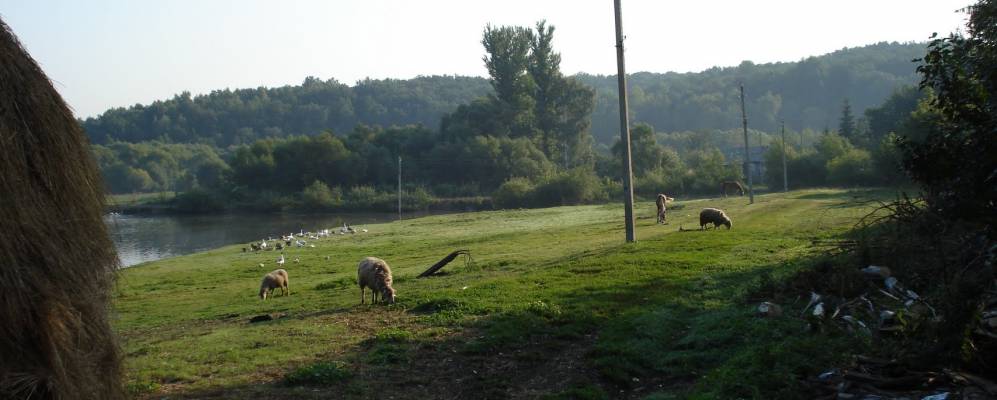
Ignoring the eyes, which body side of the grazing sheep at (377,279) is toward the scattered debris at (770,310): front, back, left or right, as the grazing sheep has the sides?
front

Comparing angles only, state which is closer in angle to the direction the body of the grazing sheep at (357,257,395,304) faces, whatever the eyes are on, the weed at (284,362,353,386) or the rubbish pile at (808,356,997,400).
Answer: the rubbish pile

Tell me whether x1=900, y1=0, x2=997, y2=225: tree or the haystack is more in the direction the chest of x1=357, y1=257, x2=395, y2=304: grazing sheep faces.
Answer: the tree

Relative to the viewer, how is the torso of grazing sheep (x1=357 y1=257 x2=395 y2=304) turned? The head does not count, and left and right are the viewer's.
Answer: facing the viewer and to the right of the viewer

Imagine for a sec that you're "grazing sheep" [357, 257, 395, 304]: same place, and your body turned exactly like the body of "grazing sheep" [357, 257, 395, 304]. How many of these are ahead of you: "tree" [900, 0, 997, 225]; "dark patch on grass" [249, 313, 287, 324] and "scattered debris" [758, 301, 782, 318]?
2

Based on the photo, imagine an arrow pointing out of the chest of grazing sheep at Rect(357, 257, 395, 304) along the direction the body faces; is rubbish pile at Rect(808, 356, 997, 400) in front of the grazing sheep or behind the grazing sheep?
in front

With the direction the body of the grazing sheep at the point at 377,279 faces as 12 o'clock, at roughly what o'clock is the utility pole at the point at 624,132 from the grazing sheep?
The utility pole is roughly at 9 o'clock from the grazing sheep.

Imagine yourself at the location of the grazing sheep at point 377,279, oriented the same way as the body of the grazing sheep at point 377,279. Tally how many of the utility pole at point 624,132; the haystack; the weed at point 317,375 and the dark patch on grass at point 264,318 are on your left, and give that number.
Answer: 1

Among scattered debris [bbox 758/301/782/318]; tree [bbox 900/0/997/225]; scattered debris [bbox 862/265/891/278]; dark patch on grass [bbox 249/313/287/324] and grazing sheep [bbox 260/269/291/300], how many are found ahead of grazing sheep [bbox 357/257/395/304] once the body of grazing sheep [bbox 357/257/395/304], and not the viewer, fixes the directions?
3

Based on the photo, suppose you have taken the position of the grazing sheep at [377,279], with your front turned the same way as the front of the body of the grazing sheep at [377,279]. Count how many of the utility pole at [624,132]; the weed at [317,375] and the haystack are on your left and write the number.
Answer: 1
